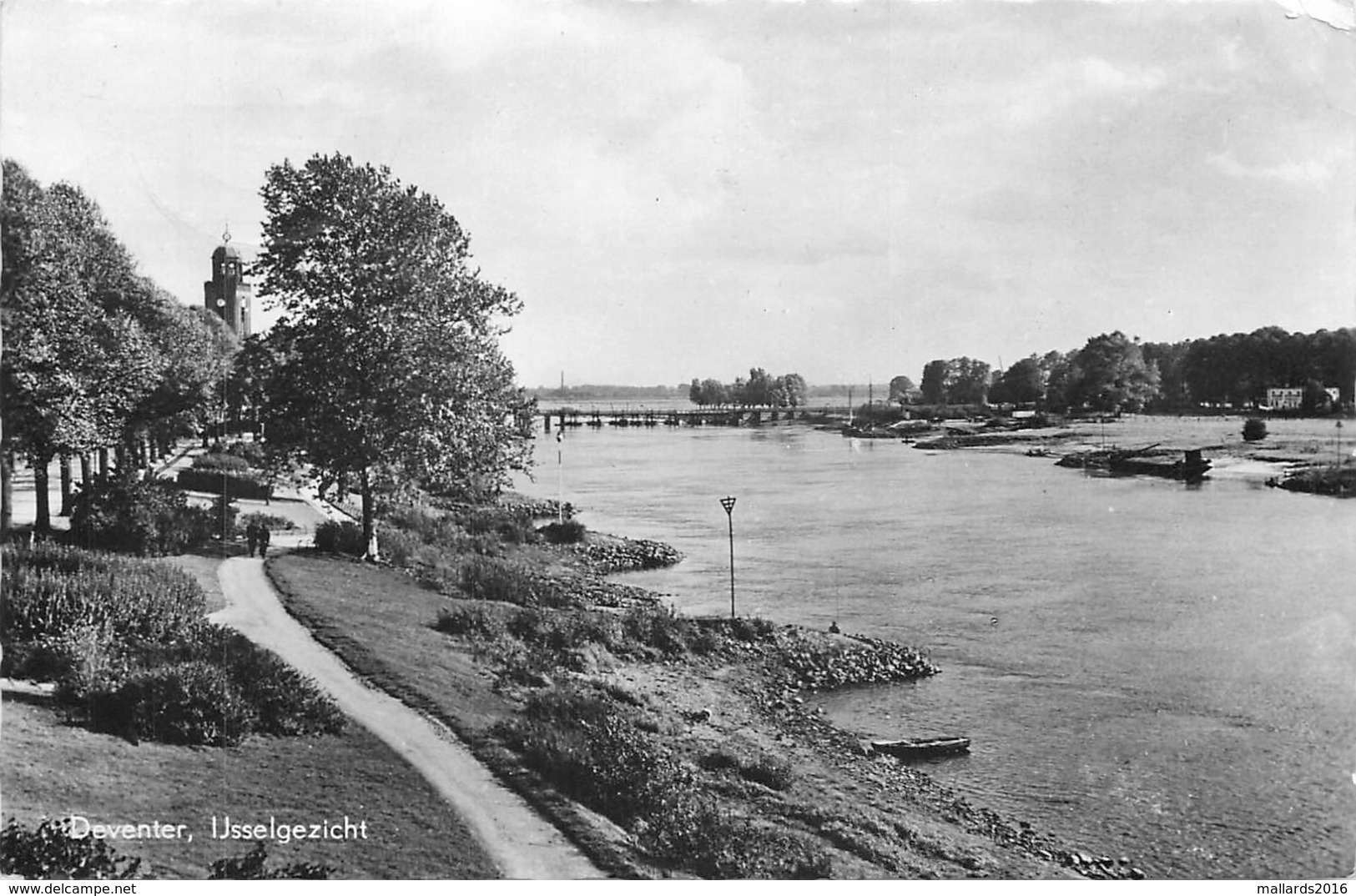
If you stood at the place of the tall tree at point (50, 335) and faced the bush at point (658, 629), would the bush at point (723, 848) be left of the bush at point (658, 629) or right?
right
